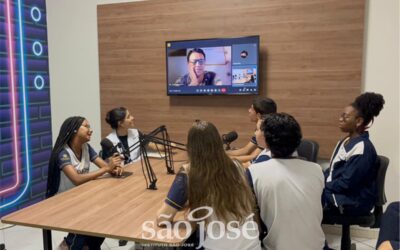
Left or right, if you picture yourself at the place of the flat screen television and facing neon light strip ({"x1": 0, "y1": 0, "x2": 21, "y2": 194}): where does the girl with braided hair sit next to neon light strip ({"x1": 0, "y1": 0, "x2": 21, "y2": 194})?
left

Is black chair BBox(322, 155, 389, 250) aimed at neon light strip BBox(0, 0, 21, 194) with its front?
yes

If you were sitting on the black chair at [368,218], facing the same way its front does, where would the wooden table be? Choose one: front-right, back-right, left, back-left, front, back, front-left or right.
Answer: front-left

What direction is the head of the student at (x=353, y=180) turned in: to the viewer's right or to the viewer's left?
to the viewer's left

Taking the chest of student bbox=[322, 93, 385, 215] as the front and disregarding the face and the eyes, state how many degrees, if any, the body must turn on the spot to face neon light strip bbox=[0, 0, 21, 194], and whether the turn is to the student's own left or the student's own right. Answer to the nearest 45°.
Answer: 0° — they already face it

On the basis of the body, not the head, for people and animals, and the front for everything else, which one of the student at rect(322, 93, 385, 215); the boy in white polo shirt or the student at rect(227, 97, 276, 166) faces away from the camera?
the boy in white polo shirt

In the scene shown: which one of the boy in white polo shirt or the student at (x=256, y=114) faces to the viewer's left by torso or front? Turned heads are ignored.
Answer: the student

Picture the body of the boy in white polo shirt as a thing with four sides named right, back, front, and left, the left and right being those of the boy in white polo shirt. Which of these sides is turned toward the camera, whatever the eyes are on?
back

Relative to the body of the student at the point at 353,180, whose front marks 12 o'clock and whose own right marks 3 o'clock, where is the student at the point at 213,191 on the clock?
the student at the point at 213,191 is roughly at 10 o'clock from the student at the point at 353,180.

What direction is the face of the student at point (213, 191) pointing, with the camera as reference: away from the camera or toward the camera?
away from the camera

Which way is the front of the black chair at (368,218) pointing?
to the viewer's left

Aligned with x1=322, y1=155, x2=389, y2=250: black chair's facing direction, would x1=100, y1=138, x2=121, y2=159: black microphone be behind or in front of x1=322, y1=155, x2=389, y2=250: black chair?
in front

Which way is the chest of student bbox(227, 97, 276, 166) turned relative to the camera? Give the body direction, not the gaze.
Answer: to the viewer's left

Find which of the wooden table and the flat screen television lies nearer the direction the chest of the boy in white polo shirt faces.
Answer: the flat screen television

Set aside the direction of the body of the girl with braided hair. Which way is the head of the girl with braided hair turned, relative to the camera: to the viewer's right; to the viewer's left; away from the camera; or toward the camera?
to the viewer's right

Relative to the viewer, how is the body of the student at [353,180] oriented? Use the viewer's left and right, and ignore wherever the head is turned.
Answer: facing to the left of the viewer

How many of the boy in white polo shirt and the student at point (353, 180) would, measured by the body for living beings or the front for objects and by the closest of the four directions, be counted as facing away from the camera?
1
